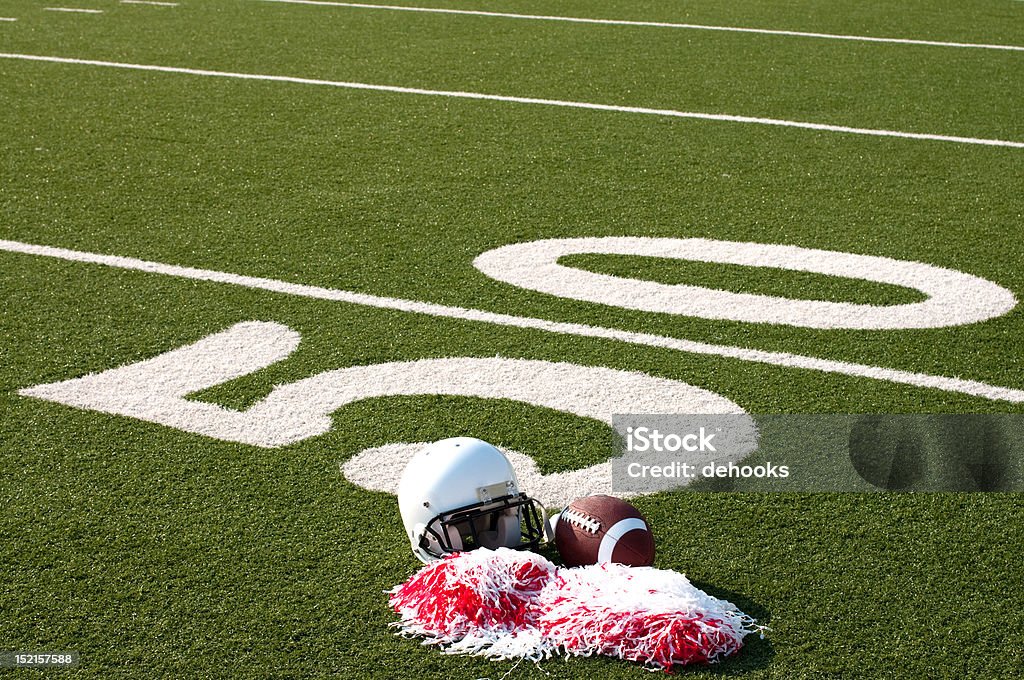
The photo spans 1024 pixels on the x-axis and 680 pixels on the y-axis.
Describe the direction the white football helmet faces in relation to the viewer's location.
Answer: facing the viewer and to the right of the viewer
